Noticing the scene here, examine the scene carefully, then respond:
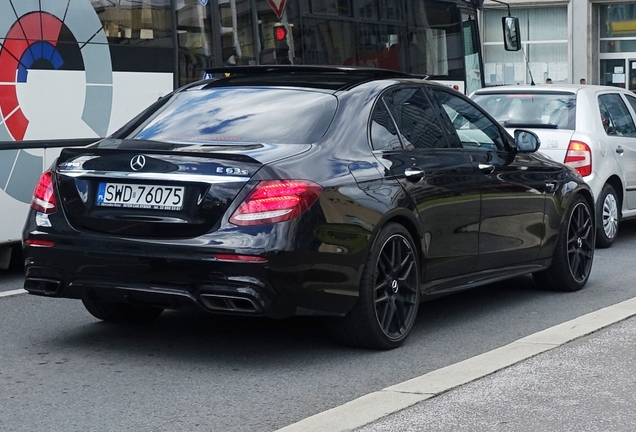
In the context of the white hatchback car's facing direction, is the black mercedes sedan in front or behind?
behind

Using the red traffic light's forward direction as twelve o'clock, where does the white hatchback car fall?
The white hatchback car is roughly at 11 o'clock from the red traffic light.

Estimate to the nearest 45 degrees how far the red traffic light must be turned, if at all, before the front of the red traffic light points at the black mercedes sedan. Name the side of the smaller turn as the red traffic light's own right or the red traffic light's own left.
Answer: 0° — it already faces it

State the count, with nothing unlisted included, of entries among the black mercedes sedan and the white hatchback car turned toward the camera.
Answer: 0

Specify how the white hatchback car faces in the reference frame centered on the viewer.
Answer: facing away from the viewer and to the right of the viewer

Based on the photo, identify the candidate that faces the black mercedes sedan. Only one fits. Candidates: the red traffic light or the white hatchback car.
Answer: the red traffic light

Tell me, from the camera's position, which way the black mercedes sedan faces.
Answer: facing away from the viewer and to the right of the viewer

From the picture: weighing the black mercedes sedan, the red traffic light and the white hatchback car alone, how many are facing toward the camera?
1
